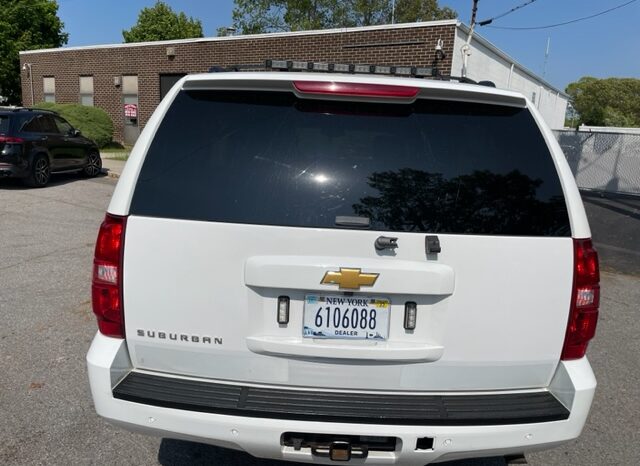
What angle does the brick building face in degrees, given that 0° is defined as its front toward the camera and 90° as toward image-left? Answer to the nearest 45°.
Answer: approximately 45°

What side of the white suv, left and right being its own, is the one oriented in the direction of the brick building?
front

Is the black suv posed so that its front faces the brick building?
yes

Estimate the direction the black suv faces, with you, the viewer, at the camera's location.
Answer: facing away from the viewer and to the right of the viewer

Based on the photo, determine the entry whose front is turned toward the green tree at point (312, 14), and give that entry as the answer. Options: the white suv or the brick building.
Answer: the white suv

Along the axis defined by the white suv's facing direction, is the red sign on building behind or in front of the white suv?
in front

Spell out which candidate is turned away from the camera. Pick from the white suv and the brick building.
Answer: the white suv

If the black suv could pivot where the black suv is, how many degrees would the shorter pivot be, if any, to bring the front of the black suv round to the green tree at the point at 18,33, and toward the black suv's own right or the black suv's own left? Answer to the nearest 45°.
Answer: approximately 45° to the black suv's own left

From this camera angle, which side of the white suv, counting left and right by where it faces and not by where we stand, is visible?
back

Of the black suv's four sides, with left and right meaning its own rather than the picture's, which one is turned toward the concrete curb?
front

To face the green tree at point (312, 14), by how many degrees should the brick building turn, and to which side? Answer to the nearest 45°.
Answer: approximately 135° to its right

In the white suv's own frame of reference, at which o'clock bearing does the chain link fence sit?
The chain link fence is roughly at 1 o'clock from the white suv.

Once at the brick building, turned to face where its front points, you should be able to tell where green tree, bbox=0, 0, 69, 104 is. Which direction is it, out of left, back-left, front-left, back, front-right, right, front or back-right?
right

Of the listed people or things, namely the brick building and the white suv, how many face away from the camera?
1
